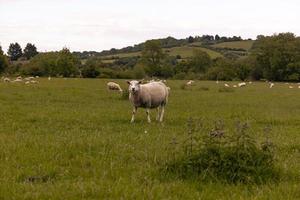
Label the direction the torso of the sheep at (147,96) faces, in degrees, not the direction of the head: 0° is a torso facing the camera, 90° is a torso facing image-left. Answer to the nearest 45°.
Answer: approximately 45°
